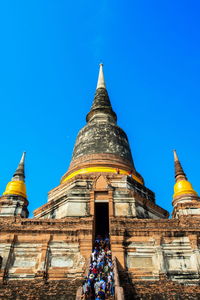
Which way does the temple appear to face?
toward the camera
